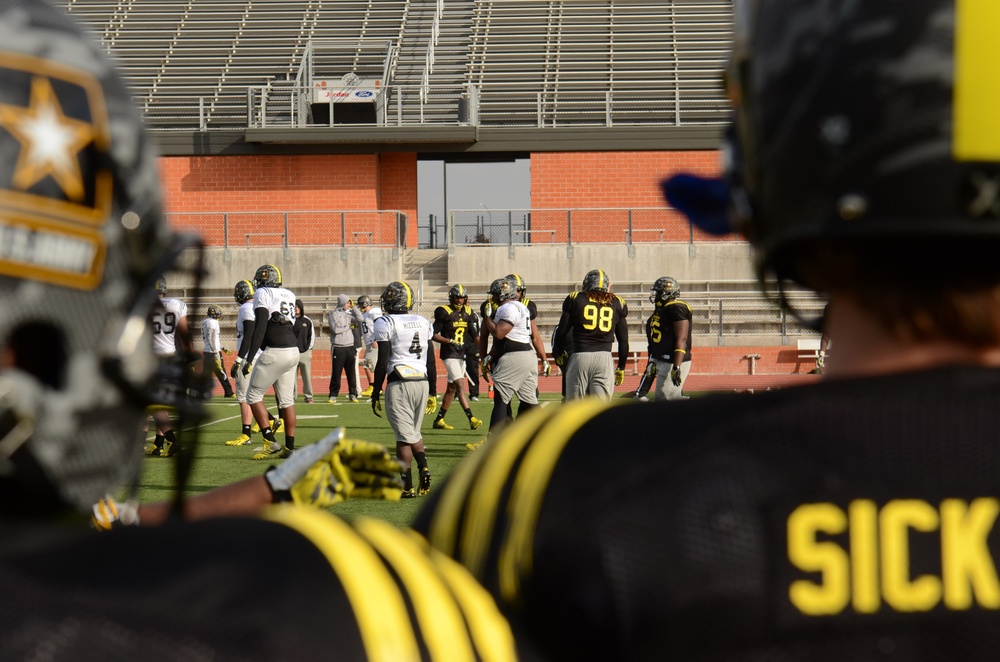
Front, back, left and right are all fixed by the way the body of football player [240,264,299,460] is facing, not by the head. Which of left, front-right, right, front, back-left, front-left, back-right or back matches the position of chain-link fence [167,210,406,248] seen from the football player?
front-right

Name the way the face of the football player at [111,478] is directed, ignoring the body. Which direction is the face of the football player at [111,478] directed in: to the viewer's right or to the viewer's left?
to the viewer's right

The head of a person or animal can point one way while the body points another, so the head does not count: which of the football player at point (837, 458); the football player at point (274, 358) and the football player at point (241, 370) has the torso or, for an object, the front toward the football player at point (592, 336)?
the football player at point (837, 458)

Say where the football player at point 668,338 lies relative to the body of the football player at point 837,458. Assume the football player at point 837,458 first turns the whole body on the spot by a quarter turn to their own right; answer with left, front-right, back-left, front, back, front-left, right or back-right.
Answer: left

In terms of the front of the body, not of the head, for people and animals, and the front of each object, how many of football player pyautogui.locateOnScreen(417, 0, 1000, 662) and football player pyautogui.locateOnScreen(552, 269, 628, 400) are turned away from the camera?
2

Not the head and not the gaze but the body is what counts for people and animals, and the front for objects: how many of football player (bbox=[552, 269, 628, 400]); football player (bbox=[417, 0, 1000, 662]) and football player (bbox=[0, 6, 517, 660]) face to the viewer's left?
0

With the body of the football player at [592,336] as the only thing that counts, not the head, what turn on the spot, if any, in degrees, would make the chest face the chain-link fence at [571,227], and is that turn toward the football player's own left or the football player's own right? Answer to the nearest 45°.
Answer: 0° — they already face it

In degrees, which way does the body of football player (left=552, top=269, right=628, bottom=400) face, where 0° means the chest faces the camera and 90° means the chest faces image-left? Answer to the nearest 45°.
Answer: approximately 180°

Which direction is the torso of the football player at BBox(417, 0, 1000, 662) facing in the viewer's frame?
away from the camera

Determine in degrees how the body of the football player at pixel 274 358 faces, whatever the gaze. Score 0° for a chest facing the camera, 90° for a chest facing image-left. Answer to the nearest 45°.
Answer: approximately 135°

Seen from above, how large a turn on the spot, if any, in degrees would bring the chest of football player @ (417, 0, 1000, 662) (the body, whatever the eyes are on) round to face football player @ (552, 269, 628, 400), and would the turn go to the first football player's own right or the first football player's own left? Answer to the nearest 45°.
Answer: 0° — they already face them
